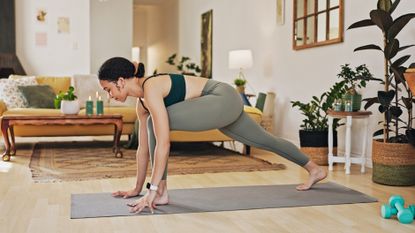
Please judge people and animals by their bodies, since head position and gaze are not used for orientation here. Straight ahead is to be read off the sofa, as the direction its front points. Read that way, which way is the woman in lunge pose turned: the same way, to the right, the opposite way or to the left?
to the right

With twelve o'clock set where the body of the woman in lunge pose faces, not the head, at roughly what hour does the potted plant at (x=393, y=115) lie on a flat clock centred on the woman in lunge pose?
The potted plant is roughly at 5 o'clock from the woman in lunge pose.

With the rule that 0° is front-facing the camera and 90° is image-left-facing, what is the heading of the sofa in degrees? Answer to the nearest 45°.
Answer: approximately 0°

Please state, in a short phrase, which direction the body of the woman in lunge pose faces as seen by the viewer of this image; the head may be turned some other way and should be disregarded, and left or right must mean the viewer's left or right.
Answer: facing to the left of the viewer

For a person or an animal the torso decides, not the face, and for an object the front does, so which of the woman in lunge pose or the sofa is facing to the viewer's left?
the woman in lunge pose

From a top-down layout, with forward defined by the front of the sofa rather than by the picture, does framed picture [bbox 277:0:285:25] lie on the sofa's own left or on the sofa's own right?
on the sofa's own left

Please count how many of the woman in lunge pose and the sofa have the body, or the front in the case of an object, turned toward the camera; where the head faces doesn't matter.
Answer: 1

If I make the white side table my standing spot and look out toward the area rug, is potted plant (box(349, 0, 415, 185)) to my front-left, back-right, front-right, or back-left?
back-left

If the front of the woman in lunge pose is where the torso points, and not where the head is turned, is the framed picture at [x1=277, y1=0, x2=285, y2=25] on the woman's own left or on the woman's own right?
on the woman's own right

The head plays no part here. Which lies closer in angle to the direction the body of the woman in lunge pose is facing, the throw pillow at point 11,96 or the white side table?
the throw pillow

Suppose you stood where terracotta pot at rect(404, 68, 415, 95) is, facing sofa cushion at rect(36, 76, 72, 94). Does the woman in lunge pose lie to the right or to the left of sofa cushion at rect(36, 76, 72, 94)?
left

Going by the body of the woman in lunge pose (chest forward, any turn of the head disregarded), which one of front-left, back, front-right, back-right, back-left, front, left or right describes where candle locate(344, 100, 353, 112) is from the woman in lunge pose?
back-right

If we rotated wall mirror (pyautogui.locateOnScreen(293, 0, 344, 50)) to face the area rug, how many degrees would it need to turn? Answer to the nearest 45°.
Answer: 0° — it already faces it

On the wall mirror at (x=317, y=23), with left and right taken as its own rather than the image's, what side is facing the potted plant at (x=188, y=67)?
right
